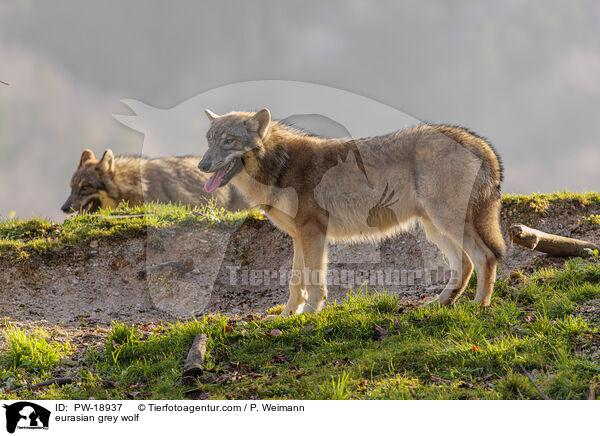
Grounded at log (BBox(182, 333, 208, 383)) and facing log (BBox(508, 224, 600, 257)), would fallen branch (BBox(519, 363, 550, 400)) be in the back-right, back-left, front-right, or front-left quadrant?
front-right

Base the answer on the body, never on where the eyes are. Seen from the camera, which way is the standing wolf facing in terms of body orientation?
to the viewer's left

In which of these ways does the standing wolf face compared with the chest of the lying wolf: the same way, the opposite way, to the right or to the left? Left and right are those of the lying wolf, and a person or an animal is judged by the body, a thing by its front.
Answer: the same way

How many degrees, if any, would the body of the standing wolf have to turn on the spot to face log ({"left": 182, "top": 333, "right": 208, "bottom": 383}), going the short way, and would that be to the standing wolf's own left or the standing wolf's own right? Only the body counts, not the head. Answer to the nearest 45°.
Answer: approximately 45° to the standing wolf's own left

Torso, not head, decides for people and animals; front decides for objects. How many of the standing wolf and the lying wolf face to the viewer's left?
2

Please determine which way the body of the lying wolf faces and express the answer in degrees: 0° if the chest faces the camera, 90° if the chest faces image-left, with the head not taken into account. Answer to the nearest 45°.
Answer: approximately 90°

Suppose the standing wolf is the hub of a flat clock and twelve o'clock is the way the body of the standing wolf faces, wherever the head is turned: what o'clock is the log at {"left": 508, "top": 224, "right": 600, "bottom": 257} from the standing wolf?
The log is roughly at 5 o'clock from the standing wolf.

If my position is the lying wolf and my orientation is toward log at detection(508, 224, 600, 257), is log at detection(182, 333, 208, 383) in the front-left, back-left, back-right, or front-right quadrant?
front-right

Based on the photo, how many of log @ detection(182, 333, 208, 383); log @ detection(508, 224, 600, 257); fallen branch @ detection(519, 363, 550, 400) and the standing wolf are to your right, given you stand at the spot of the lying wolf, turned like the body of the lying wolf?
0

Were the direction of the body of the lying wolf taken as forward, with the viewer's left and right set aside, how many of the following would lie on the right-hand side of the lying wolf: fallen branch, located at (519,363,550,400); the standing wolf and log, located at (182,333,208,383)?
0

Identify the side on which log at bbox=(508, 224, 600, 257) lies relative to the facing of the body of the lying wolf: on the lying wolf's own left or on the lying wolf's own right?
on the lying wolf's own left

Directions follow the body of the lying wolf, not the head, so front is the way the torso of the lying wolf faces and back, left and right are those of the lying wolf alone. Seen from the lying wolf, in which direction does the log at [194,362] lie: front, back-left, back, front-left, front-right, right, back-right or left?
left
